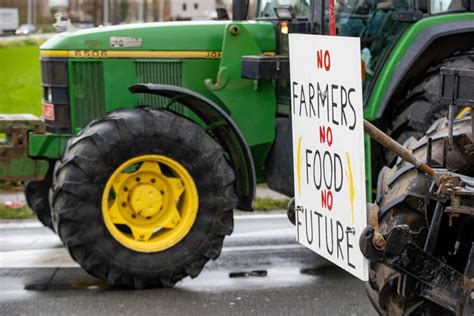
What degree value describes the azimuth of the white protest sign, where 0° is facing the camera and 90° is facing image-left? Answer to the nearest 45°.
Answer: approximately 45°

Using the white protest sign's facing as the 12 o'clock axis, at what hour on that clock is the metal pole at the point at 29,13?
The metal pole is roughly at 4 o'clock from the white protest sign.

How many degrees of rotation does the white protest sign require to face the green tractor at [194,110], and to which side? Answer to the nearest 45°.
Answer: approximately 135° to its right

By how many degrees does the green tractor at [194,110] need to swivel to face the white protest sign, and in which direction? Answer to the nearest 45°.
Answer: approximately 90° to its left

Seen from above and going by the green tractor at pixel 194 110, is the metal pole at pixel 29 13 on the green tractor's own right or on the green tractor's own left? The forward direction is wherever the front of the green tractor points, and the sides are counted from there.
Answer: on the green tractor's own right

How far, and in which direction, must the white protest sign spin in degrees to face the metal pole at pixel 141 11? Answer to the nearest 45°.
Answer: approximately 135° to its right

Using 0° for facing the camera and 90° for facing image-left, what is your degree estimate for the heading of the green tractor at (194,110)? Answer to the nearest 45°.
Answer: approximately 90°

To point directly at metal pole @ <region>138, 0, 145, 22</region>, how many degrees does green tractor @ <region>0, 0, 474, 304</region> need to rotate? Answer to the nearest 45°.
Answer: approximately 90° to its right
